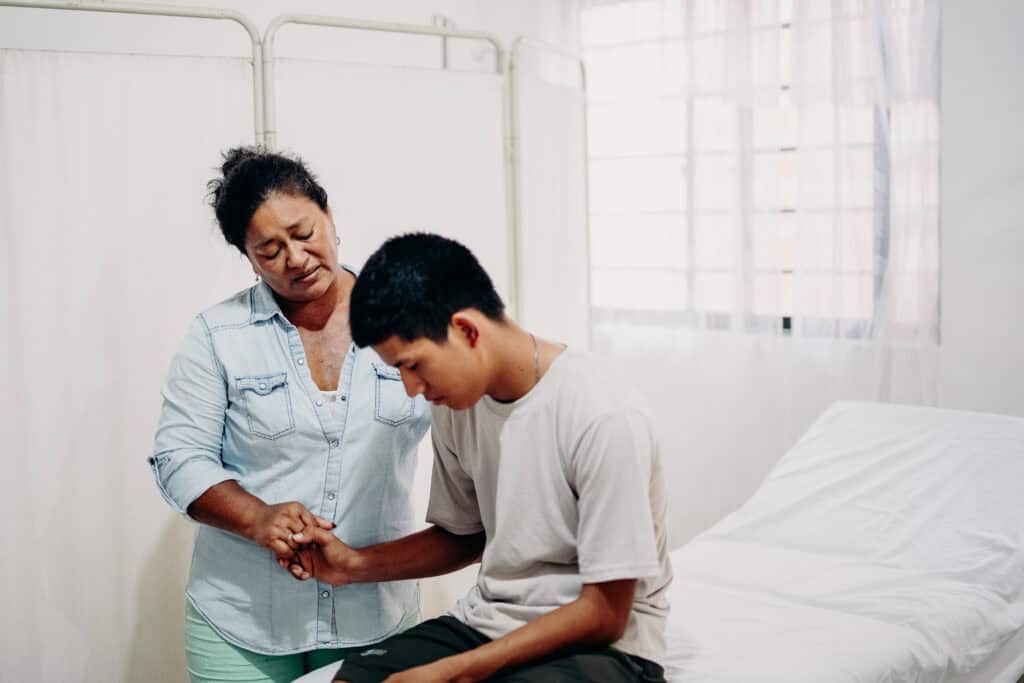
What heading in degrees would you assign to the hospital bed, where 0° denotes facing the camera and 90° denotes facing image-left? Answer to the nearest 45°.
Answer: approximately 45°

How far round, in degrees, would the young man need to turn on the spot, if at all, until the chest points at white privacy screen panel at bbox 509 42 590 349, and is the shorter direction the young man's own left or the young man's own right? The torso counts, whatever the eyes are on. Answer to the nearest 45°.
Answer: approximately 135° to the young man's own right

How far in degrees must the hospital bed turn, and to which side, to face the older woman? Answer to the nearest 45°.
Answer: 0° — it already faces them

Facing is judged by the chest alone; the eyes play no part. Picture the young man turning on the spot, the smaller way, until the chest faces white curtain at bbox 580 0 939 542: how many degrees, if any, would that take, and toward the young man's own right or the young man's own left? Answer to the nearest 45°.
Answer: approximately 135° to the young man's own right

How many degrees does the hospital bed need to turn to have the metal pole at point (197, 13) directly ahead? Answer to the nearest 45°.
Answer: approximately 45° to its right

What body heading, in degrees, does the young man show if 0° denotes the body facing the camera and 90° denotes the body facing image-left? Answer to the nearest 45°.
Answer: approximately 45°

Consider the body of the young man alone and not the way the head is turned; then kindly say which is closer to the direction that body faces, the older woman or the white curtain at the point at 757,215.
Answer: the older woman

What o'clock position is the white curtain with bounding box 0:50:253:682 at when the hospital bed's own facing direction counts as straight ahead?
The white curtain is roughly at 1 o'clock from the hospital bed.
